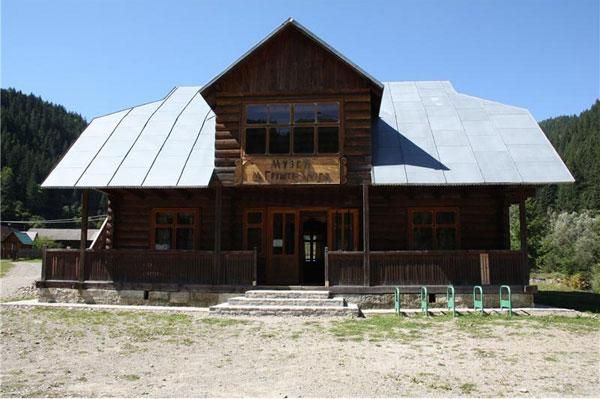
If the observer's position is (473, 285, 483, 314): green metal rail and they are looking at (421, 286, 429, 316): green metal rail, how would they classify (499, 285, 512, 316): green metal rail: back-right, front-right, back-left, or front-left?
back-left

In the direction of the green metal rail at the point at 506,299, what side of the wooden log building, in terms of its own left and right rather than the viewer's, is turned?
left

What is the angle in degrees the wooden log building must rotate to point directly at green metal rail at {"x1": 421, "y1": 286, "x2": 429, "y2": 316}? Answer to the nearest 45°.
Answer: approximately 45° to its left

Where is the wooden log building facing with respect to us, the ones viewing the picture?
facing the viewer
